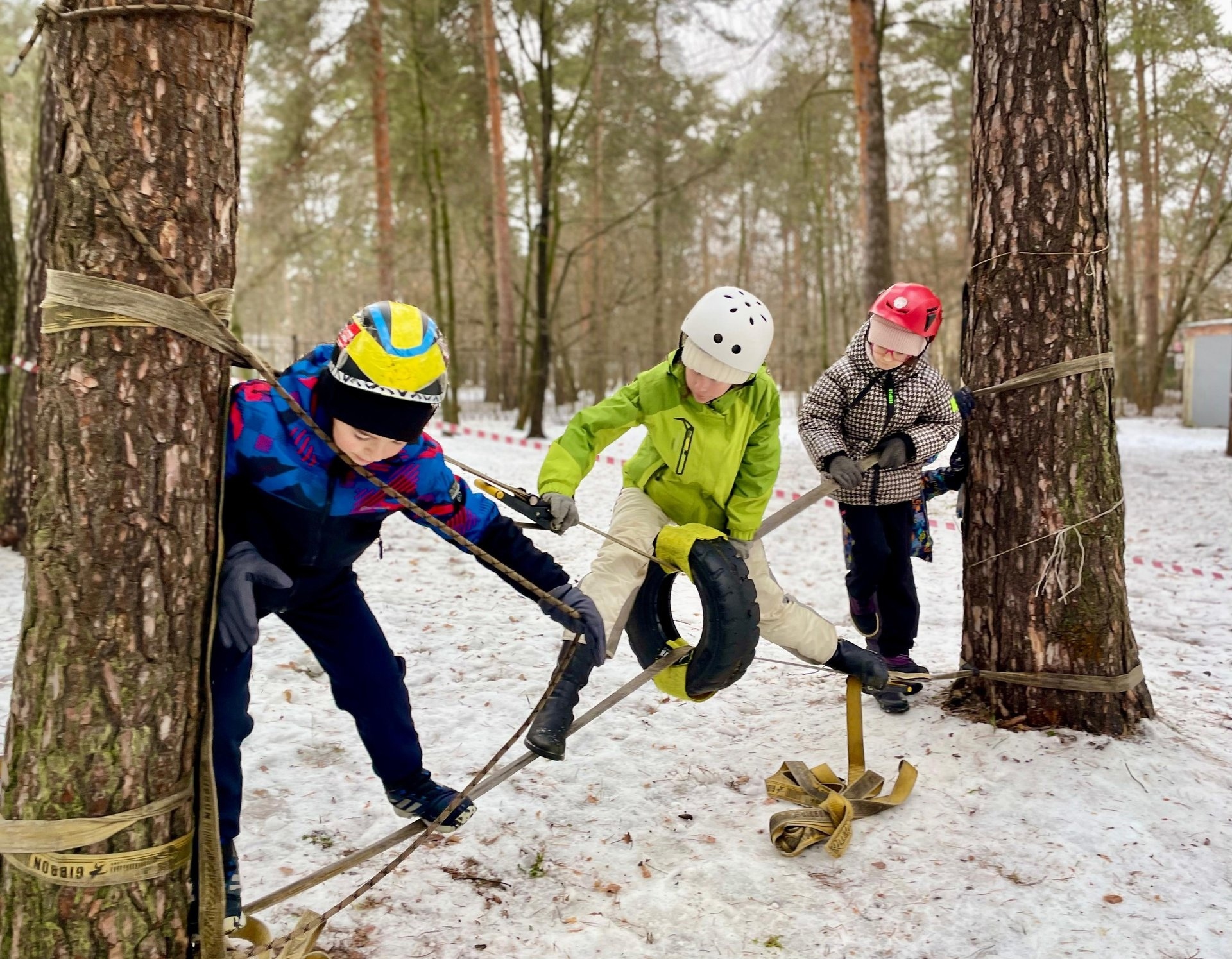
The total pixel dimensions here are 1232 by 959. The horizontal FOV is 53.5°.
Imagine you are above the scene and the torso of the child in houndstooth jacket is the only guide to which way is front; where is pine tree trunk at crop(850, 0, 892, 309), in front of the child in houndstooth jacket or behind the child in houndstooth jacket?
behind

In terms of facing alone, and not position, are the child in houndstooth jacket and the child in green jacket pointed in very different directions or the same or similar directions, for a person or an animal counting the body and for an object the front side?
same or similar directions

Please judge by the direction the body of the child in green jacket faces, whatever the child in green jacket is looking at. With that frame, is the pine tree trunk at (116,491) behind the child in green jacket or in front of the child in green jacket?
in front

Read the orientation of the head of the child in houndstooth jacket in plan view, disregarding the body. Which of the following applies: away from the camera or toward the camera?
toward the camera

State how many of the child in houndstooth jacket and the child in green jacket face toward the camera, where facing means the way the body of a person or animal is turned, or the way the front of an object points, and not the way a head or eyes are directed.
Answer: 2

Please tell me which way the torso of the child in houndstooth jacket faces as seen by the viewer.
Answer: toward the camera

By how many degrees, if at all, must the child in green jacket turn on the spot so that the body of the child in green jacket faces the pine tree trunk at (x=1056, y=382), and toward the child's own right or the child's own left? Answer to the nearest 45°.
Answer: approximately 90° to the child's own left

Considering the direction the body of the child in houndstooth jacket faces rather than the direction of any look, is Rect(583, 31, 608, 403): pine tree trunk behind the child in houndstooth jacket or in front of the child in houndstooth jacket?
behind

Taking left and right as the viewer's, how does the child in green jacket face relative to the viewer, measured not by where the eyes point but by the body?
facing the viewer

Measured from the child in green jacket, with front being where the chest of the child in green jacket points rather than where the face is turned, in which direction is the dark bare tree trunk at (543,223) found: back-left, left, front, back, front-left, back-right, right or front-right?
back

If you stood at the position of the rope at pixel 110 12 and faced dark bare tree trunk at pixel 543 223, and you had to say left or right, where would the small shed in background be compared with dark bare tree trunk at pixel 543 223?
right

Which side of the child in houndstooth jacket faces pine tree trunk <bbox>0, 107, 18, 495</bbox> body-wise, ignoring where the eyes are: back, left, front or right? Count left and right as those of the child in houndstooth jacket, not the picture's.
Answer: right
